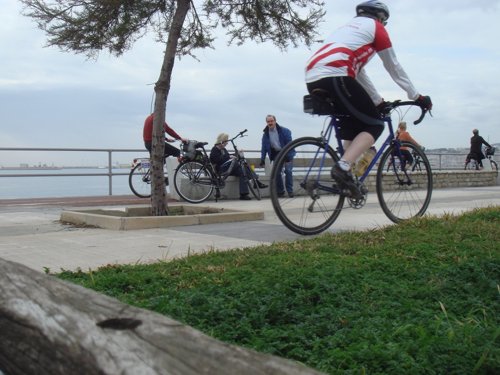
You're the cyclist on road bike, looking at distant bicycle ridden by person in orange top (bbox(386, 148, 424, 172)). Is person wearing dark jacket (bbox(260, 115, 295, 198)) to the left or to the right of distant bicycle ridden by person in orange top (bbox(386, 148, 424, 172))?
left

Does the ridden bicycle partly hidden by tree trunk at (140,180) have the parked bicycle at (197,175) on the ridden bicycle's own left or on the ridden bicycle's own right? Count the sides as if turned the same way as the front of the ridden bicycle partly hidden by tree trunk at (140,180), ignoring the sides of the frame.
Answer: on the ridden bicycle's own right

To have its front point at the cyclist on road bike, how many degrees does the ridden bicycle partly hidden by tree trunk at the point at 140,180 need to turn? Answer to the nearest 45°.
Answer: approximately 90° to its right

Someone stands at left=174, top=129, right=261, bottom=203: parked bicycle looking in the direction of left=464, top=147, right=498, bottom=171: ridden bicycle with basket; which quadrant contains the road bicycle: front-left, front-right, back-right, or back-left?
back-right

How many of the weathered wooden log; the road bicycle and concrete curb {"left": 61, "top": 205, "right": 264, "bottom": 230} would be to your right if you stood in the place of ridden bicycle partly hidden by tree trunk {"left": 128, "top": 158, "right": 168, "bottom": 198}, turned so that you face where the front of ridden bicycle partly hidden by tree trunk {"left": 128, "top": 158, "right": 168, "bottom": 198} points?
3

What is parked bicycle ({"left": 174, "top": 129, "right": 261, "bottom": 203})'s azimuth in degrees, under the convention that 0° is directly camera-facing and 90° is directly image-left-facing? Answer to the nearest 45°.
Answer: approximately 270°

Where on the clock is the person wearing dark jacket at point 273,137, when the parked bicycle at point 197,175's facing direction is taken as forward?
The person wearing dark jacket is roughly at 11 o'clock from the parked bicycle.

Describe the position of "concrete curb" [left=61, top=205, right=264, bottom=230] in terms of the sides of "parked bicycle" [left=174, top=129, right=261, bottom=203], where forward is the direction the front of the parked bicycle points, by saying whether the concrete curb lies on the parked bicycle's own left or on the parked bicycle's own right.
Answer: on the parked bicycle's own right

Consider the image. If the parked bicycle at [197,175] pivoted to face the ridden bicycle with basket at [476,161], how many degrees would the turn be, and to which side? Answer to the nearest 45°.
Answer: approximately 45° to its left

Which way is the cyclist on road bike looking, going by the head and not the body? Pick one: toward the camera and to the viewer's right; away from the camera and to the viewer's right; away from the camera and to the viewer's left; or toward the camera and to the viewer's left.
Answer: away from the camera and to the viewer's right
